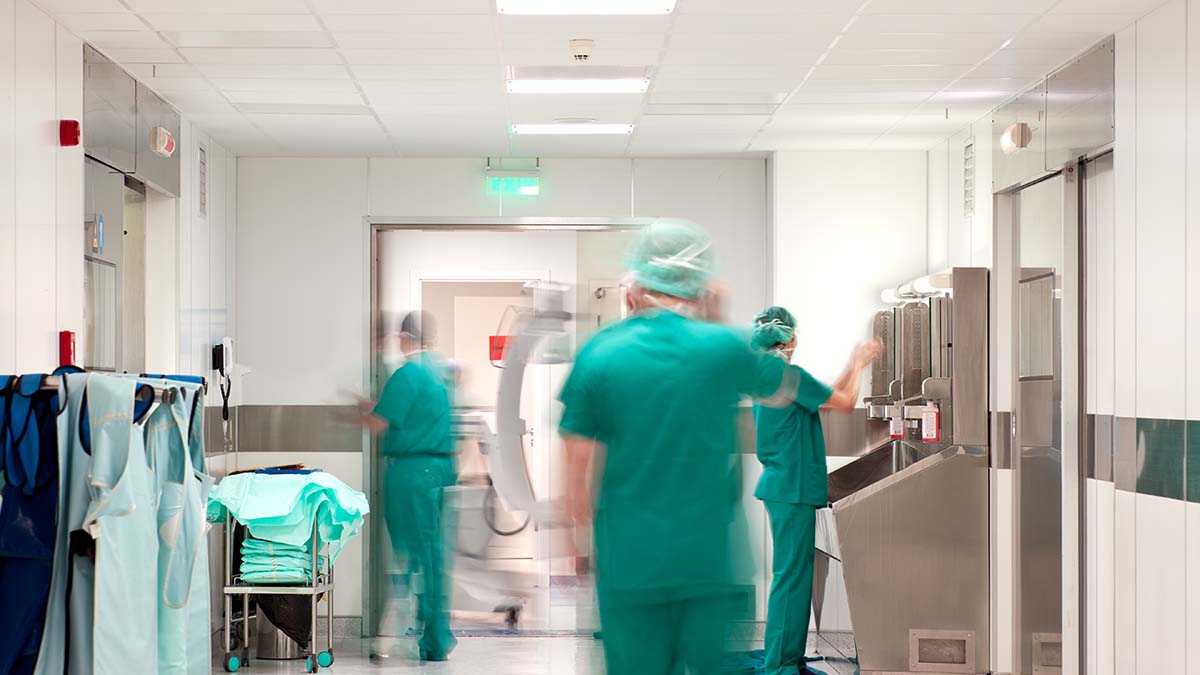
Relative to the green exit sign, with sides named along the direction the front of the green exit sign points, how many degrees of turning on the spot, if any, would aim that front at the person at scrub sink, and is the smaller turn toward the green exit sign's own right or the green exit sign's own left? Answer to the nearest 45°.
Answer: approximately 45° to the green exit sign's own left

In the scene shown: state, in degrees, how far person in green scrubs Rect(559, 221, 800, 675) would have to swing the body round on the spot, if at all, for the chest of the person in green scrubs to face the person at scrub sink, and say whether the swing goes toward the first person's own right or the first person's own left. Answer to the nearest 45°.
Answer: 0° — they already face them

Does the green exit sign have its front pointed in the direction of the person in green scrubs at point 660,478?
yes

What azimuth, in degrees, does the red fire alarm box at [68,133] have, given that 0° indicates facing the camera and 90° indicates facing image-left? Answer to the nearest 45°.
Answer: approximately 270°

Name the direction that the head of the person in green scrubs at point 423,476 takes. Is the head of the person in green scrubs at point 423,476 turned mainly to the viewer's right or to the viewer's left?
to the viewer's left

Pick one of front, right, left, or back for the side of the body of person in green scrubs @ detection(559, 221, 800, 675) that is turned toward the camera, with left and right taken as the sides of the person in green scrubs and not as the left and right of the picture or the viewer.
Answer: back

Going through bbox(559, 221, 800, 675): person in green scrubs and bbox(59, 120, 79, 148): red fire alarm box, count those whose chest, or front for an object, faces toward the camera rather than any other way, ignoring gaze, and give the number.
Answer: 0

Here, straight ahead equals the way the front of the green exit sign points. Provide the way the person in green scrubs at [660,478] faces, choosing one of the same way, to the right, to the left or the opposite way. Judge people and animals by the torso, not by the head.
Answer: the opposite way

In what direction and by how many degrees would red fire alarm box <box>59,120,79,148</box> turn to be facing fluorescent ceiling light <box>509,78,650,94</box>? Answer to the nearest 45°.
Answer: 0° — it already faces it
